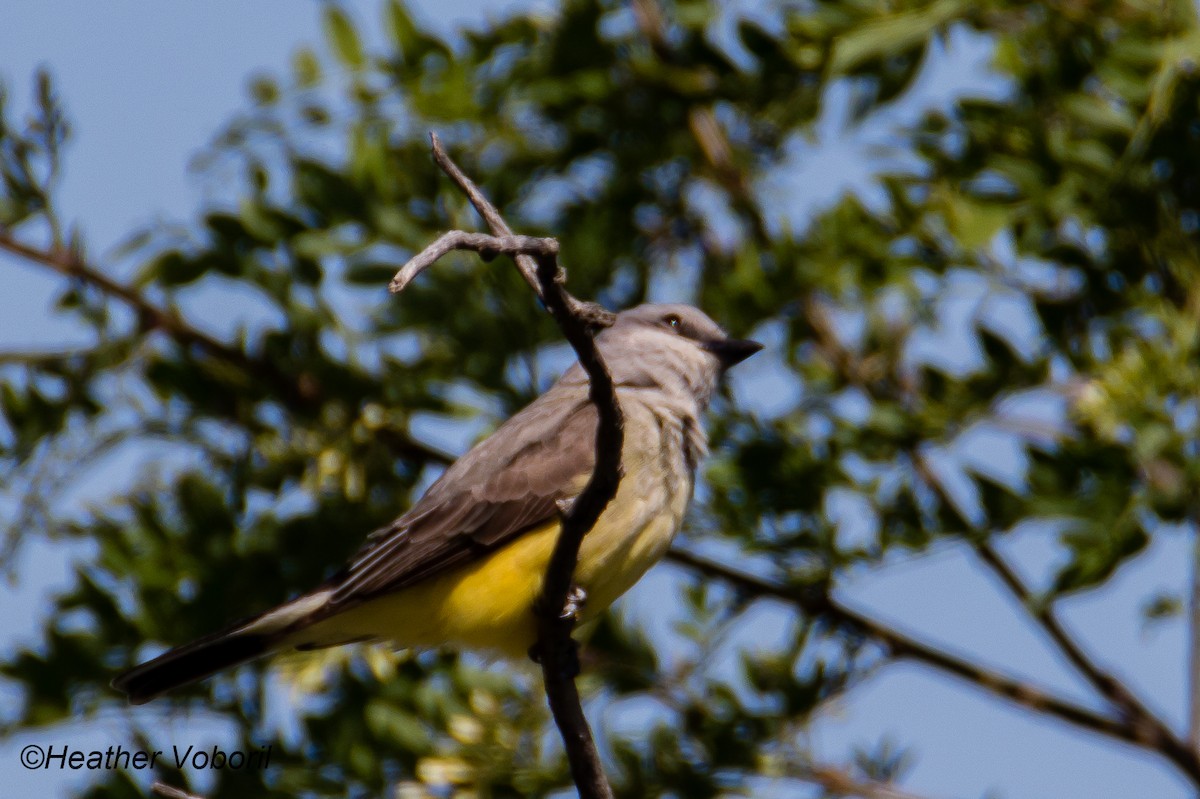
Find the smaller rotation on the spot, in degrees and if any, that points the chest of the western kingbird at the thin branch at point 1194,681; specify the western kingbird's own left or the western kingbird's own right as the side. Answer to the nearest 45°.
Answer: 0° — it already faces it

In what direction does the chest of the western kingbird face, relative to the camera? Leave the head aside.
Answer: to the viewer's right

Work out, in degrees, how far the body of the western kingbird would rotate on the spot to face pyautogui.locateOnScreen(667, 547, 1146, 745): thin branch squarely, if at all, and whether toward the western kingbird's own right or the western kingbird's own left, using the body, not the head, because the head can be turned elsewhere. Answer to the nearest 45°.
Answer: approximately 45° to the western kingbird's own left
